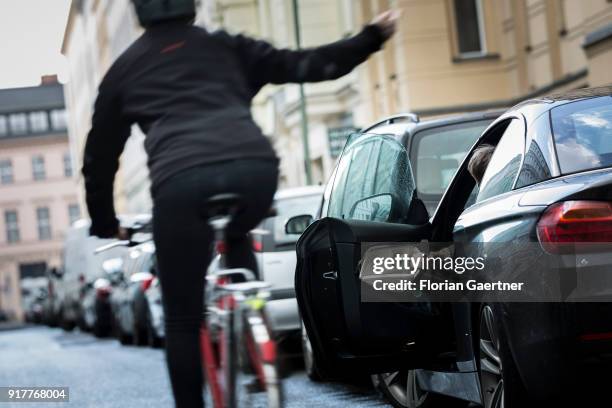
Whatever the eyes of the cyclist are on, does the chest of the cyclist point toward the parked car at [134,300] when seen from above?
yes

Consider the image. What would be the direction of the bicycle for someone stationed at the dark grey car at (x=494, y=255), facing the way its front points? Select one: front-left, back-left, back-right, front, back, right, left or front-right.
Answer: left

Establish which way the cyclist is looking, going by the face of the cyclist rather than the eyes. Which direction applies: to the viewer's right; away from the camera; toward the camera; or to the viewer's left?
away from the camera

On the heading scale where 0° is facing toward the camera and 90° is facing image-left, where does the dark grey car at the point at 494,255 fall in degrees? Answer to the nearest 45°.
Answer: approximately 135°

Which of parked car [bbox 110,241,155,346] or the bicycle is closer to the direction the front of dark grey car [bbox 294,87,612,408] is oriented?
the parked car

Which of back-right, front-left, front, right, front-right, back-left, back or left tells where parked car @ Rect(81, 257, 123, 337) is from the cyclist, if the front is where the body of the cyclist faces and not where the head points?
front

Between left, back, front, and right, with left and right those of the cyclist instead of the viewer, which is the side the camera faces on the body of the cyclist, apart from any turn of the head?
back

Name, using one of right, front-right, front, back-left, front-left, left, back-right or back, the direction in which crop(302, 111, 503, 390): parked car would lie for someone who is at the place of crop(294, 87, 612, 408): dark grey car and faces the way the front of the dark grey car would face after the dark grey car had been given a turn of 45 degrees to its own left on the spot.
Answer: right

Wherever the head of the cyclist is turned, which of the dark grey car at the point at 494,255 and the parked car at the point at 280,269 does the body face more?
the parked car

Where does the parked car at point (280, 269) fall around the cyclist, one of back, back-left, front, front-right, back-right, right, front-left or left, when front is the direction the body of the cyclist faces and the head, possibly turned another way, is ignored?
front

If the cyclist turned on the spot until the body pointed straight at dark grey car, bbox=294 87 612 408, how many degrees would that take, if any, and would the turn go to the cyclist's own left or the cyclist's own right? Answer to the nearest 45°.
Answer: approximately 45° to the cyclist's own right

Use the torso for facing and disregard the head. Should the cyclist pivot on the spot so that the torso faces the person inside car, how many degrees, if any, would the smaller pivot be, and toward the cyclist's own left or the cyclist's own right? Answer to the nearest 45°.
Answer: approximately 45° to the cyclist's own right

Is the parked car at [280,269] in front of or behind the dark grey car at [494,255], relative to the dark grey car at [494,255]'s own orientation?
in front
